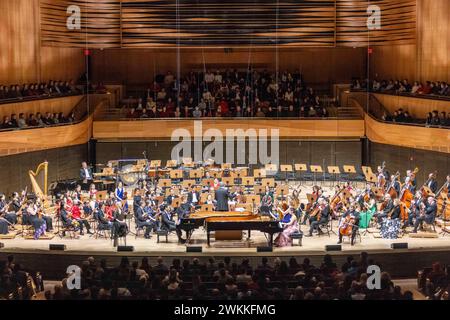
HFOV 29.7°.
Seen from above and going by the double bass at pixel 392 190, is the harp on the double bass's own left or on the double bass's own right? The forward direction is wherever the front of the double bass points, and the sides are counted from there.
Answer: on the double bass's own right

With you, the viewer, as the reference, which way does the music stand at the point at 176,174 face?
facing away from the viewer

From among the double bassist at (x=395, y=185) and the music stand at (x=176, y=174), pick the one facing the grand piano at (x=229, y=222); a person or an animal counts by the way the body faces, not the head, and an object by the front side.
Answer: the double bassist

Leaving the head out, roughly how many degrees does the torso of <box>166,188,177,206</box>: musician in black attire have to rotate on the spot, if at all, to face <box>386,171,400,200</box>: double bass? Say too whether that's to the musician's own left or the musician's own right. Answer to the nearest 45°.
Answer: approximately 45° to the musician's own left

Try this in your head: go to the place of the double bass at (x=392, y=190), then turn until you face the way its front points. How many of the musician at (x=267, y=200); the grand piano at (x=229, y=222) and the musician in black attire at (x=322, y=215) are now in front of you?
3

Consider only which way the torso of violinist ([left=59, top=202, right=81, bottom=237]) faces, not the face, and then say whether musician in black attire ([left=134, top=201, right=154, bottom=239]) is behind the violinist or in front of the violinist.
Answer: in front

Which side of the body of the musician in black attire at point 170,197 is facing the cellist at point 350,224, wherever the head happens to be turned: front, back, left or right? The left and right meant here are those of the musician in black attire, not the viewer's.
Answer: front

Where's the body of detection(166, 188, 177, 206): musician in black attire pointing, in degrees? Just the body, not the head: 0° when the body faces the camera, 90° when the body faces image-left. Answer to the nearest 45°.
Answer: approximately 315°

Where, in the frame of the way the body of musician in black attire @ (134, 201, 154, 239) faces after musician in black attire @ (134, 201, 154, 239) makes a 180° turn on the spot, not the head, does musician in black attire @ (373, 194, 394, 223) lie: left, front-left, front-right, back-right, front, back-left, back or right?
back

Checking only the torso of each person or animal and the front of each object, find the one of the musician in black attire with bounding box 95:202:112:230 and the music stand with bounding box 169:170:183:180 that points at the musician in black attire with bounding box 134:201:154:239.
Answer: the musician in black attire with bounding box 95:202:112:230

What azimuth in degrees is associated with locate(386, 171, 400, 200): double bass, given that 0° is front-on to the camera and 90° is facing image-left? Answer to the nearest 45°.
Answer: approximately 45°

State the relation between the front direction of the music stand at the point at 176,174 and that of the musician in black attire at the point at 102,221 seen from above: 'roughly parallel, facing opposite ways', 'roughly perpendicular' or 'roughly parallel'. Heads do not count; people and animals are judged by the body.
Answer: roughly perpendicular

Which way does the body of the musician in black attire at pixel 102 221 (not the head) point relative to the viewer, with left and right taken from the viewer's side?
facing to the right of the viewer

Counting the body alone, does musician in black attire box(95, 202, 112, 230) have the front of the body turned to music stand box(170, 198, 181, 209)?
yes

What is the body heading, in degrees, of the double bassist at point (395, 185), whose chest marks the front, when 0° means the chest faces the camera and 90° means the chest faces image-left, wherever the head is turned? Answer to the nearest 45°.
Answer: approximately 45°

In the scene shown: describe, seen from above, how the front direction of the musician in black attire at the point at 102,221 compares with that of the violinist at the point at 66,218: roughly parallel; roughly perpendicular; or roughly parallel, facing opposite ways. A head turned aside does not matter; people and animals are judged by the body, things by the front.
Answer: roughly parallel

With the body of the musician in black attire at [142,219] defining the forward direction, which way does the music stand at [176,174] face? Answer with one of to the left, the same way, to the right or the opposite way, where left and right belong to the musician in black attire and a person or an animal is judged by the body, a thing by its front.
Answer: to the left

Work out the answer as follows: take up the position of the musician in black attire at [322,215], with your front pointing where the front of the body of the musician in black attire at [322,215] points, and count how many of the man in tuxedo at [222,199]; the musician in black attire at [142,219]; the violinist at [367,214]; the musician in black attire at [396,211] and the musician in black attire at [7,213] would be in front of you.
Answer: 3

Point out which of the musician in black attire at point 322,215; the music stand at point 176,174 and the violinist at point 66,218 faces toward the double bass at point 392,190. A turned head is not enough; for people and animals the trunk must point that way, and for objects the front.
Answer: the violinist

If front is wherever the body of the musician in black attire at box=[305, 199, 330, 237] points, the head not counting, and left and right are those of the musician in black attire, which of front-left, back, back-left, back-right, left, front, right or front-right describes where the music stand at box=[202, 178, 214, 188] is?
front-right

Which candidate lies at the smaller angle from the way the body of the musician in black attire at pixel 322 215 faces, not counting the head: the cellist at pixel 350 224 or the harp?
the harp
